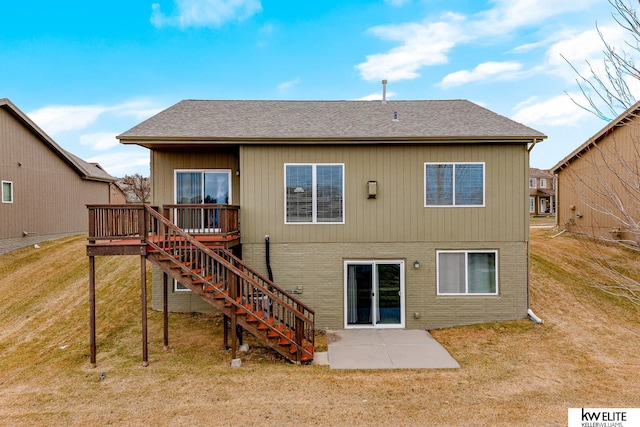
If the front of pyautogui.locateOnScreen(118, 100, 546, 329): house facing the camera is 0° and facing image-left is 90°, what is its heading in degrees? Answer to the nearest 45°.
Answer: approximately 180°

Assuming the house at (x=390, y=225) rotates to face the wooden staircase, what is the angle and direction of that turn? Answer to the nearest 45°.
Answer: approximately 135° to its left

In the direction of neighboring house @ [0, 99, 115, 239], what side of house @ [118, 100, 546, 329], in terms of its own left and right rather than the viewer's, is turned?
left

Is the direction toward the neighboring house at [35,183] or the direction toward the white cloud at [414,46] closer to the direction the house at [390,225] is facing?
the white cloud

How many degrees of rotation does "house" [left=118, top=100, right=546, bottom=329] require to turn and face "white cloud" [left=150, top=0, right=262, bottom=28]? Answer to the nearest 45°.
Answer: approximately 45° to its left

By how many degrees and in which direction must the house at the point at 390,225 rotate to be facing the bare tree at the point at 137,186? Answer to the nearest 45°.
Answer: approximately 45° to its left

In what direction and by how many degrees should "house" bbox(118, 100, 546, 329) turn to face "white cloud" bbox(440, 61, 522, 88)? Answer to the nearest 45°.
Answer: approximately 45° to its right

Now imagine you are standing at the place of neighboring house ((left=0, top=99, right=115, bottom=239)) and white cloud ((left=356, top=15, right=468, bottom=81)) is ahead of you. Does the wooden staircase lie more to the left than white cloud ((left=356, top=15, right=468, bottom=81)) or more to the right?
right

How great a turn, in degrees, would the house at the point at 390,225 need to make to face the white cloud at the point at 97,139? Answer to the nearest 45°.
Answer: approximately 45° to its left
